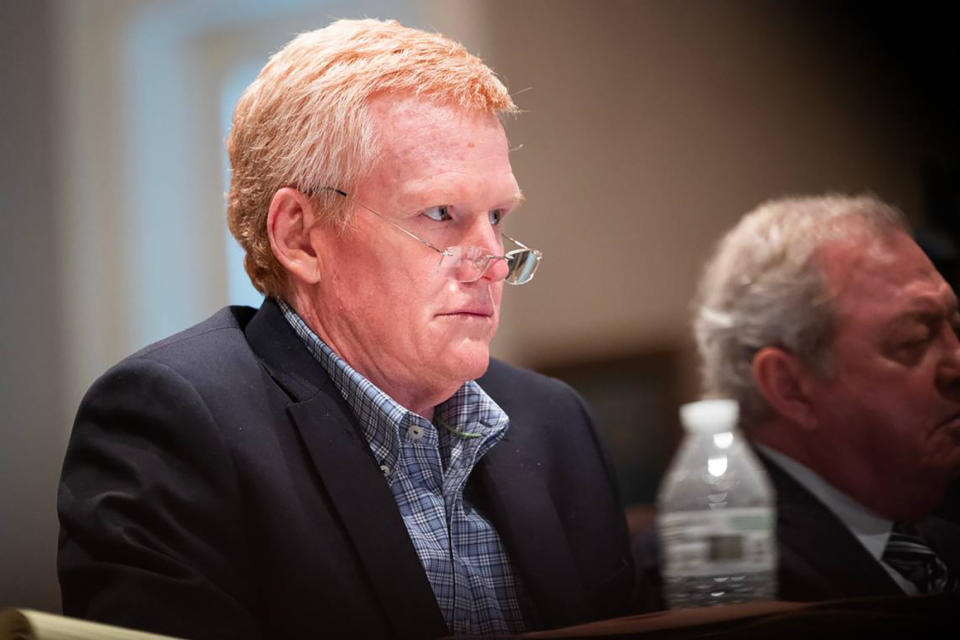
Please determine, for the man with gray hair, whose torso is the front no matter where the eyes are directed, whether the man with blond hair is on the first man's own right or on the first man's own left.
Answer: on the first man's own right

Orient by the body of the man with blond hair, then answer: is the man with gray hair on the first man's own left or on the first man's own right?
on the first man's own left

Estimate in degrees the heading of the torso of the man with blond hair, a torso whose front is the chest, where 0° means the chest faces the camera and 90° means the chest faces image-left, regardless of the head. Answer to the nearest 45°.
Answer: approximately 315°
